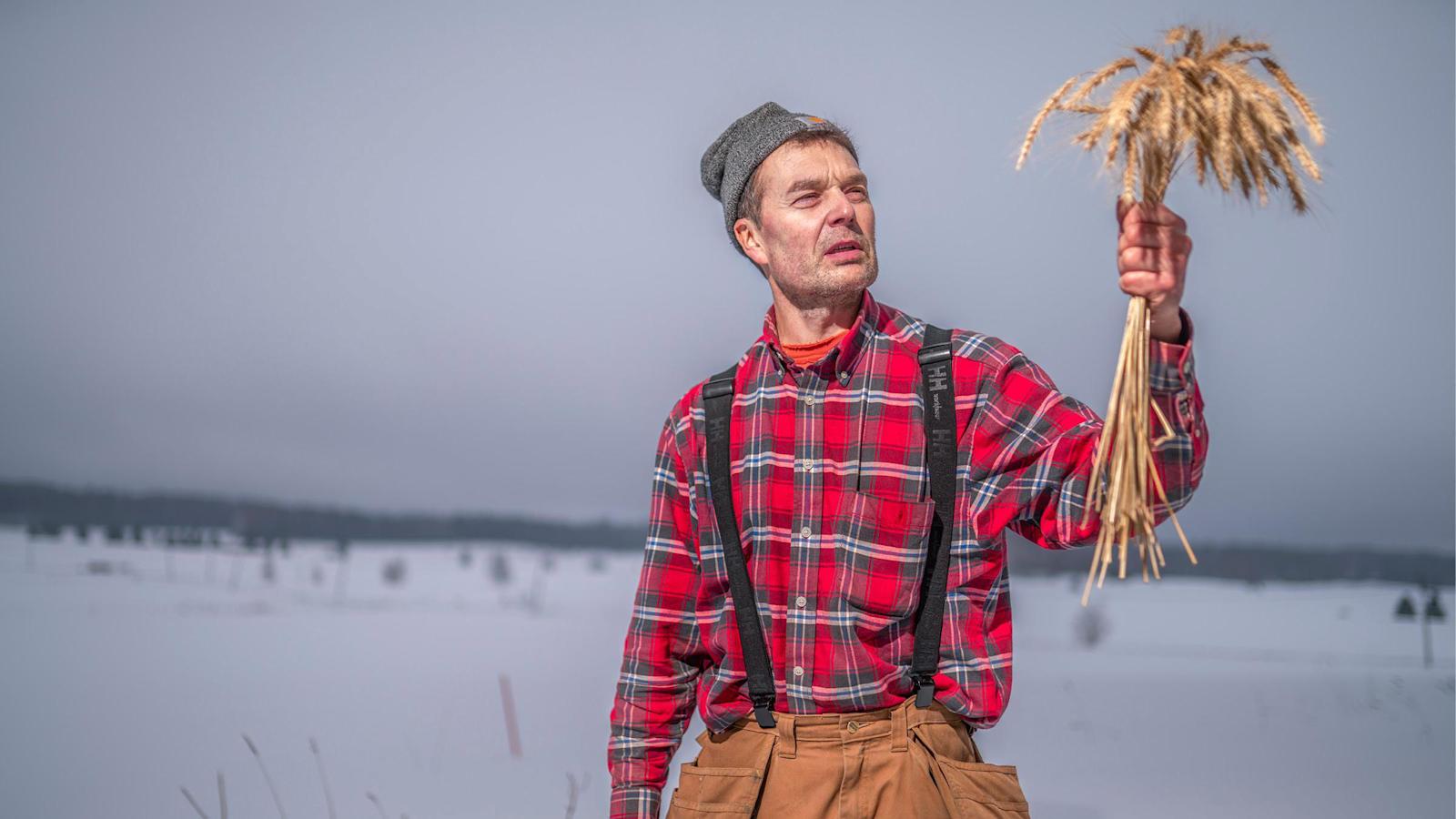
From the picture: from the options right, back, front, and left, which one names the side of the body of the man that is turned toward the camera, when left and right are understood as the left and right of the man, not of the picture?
front

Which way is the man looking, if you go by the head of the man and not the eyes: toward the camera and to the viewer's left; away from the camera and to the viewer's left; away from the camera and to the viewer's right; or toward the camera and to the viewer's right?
toward the camera and to the viewer's right
